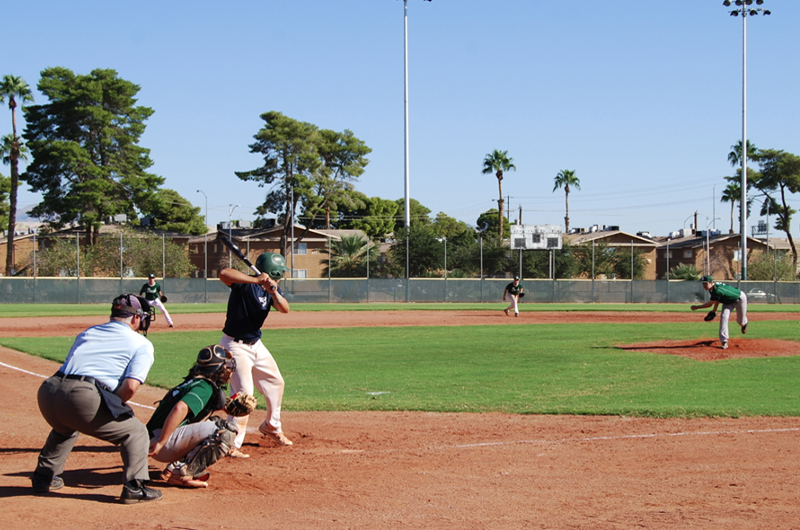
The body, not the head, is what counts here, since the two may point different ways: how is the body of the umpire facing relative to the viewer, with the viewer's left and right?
facing away from the viewer and to the right of the viewer

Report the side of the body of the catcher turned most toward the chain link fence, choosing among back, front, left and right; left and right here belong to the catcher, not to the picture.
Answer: left

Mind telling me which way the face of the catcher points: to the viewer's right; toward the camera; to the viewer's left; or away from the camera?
to the viewer's right

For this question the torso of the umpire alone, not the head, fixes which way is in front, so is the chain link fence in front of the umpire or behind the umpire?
in front

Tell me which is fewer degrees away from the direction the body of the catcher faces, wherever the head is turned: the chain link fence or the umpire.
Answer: the chain link fence

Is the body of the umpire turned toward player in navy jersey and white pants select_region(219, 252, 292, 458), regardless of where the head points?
yes

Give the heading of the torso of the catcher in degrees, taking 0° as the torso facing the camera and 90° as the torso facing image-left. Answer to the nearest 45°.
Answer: approximately 270°

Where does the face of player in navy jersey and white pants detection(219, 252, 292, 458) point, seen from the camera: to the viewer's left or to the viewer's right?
to the viewer's right

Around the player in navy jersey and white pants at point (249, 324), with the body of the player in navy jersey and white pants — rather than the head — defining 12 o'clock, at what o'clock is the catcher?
The catcher is roughly at 2 o'clock from the player in navy jersey and white pants.

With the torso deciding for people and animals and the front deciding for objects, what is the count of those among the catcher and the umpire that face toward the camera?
0

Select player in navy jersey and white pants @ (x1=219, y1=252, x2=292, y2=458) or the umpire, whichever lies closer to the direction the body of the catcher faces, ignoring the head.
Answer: the player in navy jersey and white pants

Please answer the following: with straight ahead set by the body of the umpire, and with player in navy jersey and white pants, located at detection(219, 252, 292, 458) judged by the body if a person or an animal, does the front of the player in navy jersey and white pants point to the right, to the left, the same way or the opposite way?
to the right

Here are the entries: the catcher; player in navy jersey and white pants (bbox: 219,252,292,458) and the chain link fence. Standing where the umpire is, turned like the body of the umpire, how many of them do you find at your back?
0

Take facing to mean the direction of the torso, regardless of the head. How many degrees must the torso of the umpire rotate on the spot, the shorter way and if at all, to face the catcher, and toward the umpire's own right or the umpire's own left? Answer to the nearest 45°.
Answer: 0° — they already face them
